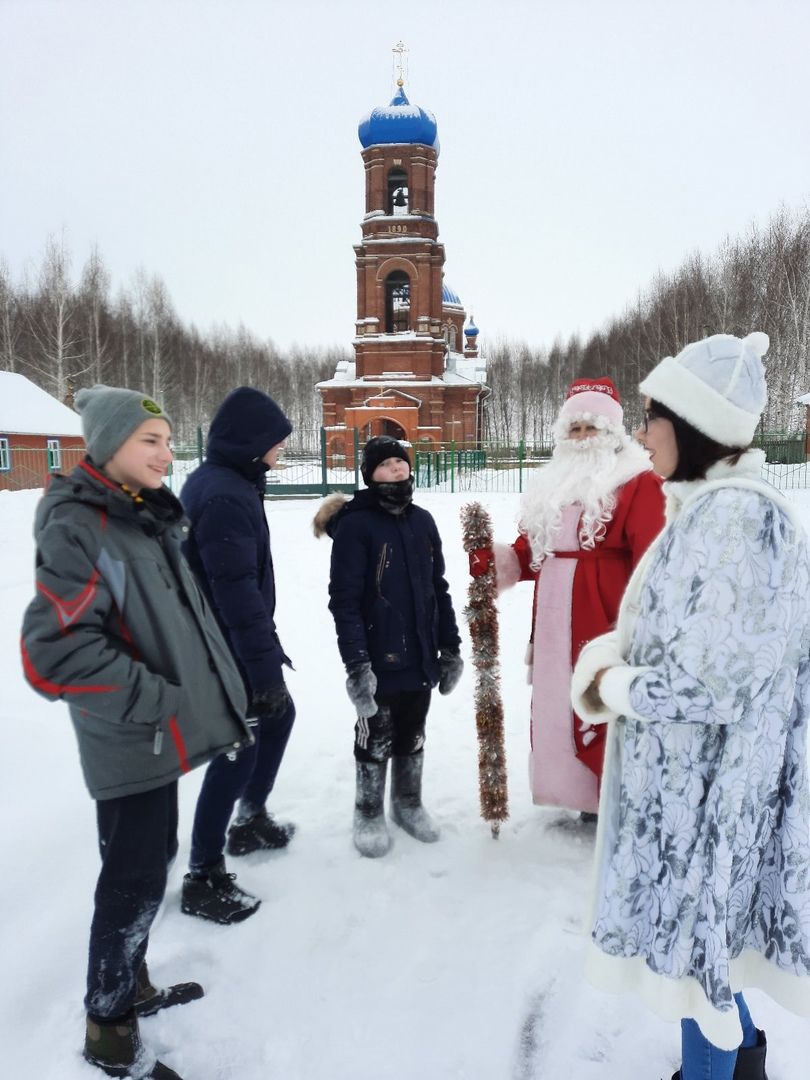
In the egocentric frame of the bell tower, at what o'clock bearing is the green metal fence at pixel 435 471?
The green metal fence is roughly at 12 o'clock from the bell tower.

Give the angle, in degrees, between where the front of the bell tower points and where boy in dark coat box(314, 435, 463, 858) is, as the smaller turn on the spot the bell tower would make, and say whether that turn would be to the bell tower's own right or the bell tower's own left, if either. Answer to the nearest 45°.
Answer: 0° — it already faces them

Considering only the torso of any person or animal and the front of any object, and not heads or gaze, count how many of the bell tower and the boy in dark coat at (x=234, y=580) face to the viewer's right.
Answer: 1

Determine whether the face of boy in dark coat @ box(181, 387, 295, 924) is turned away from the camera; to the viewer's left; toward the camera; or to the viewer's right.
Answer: to the viewer's right

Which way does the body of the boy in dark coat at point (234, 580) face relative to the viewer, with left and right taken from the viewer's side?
facing to the right of the viewer

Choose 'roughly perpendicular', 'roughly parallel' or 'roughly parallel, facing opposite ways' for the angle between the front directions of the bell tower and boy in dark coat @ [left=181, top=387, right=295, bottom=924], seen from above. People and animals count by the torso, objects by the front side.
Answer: roughly perpendicular

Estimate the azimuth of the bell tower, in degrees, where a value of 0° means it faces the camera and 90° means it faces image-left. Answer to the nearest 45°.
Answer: approximately 0°

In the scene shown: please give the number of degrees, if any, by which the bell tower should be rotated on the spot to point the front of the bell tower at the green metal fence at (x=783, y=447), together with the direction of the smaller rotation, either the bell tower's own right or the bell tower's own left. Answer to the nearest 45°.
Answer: approximately 45° to the bell tower's own left

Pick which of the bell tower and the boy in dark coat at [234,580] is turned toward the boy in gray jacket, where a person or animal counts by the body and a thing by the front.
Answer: the bell tower
